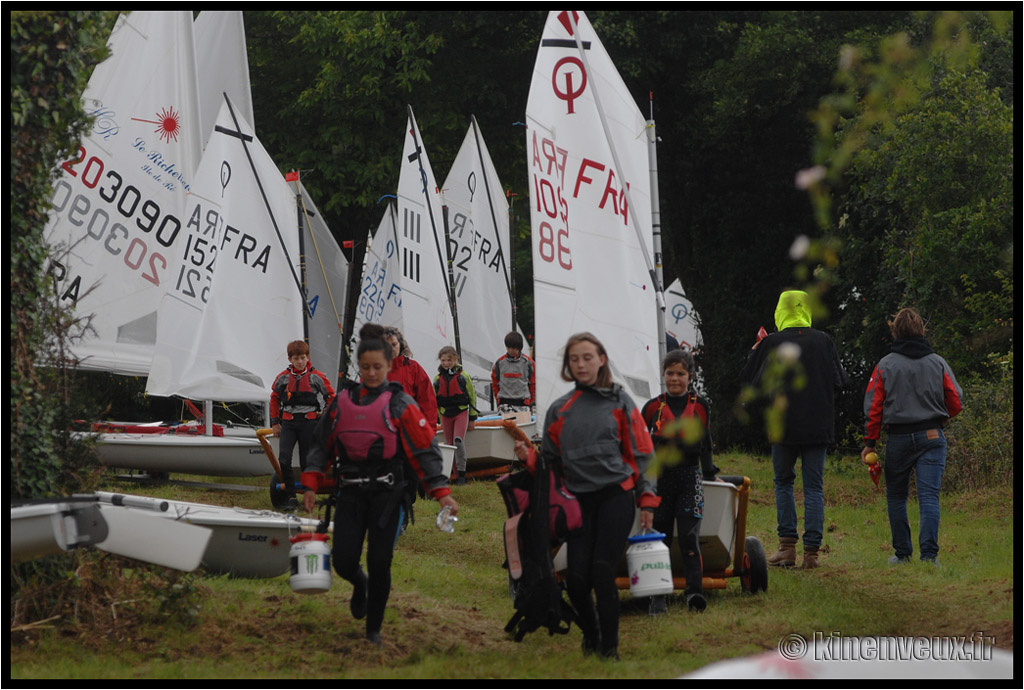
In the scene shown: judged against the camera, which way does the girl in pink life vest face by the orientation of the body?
toward the camera

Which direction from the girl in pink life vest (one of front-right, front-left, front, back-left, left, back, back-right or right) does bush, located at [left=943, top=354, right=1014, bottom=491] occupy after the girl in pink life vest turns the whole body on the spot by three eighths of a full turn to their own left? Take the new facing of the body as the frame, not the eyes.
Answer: front

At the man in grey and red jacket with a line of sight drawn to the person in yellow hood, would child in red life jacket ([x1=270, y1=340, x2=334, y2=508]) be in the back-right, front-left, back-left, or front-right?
front-right

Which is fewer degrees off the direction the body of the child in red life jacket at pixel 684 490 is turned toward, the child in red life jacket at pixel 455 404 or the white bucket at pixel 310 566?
the white bucket

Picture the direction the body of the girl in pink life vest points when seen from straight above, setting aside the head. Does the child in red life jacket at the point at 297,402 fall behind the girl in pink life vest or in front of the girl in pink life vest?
behind

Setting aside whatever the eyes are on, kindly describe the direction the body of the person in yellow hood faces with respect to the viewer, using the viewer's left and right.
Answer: facing away from the viewer

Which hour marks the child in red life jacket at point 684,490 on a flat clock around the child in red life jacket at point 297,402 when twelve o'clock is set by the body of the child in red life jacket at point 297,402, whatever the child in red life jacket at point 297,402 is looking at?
the child in red life jacket at point 684,490 is roughly at 11 o'clock from the child in red life jacket at point 297,402.

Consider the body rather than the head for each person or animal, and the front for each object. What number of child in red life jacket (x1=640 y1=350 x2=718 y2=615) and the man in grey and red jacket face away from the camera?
1

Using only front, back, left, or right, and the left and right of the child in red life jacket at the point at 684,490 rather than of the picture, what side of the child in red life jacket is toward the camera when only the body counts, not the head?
front

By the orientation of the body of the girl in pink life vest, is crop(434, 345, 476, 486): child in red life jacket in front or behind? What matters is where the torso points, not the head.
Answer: behind

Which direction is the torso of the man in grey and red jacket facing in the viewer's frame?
away from the camera

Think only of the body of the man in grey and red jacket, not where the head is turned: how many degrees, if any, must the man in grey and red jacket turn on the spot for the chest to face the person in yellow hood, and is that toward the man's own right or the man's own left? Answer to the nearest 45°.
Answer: approximately 90° to the man's own left

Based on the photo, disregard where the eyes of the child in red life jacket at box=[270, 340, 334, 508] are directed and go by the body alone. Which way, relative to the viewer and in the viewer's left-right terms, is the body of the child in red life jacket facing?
facing the viewer

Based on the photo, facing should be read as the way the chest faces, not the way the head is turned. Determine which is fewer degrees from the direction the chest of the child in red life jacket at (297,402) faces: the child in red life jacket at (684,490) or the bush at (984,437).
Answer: the child in red life jacket

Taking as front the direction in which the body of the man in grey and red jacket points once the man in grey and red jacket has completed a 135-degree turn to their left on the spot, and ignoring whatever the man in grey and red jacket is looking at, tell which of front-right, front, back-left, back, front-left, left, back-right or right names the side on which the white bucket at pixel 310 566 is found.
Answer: front

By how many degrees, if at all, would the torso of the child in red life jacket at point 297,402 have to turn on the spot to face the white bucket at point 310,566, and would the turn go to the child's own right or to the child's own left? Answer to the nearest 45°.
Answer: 0° — they already face it

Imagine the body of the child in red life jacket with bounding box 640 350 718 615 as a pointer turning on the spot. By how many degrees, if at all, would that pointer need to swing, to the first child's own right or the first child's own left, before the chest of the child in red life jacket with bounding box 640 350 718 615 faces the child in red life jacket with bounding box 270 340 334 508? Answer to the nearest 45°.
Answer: approximately 135° to the first child's own right

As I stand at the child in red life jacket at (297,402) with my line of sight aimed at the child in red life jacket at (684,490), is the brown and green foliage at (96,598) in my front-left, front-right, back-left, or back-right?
front-right

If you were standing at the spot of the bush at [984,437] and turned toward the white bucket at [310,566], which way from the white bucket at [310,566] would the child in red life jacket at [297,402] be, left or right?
right
